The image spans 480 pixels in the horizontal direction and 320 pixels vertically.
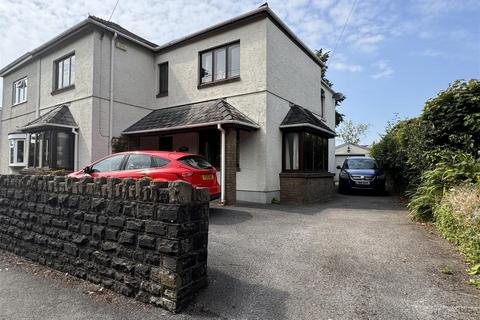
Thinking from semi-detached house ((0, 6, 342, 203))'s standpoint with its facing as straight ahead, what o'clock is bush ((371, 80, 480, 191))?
The bush is roughly at 9 o'clock from the semi-detached house.

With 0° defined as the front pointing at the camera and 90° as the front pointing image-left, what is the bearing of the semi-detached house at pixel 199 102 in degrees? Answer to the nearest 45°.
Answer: approximately 45°

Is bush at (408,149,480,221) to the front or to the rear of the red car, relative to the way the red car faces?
to the rear

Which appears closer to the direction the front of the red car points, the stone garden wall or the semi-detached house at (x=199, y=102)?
the semi-detached house

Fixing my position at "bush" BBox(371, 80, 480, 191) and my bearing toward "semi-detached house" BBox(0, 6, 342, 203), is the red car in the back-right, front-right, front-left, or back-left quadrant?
front-left

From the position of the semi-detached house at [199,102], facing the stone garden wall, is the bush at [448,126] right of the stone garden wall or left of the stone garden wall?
left

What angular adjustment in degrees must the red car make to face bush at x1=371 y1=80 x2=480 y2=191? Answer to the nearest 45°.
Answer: approximately 135° to its right

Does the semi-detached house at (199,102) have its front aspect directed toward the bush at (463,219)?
no

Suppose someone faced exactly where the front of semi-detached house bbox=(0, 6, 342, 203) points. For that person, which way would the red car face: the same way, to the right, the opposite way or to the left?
to the right

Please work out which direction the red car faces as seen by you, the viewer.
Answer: facing away from the viewer and to the left of the viewer

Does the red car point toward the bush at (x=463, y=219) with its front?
no

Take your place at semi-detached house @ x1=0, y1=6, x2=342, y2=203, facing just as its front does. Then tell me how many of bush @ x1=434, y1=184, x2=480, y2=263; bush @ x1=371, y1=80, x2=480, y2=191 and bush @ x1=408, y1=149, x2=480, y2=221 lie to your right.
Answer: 0

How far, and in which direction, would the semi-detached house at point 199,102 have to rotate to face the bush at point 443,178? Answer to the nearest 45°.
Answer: approximately 90° to its left
